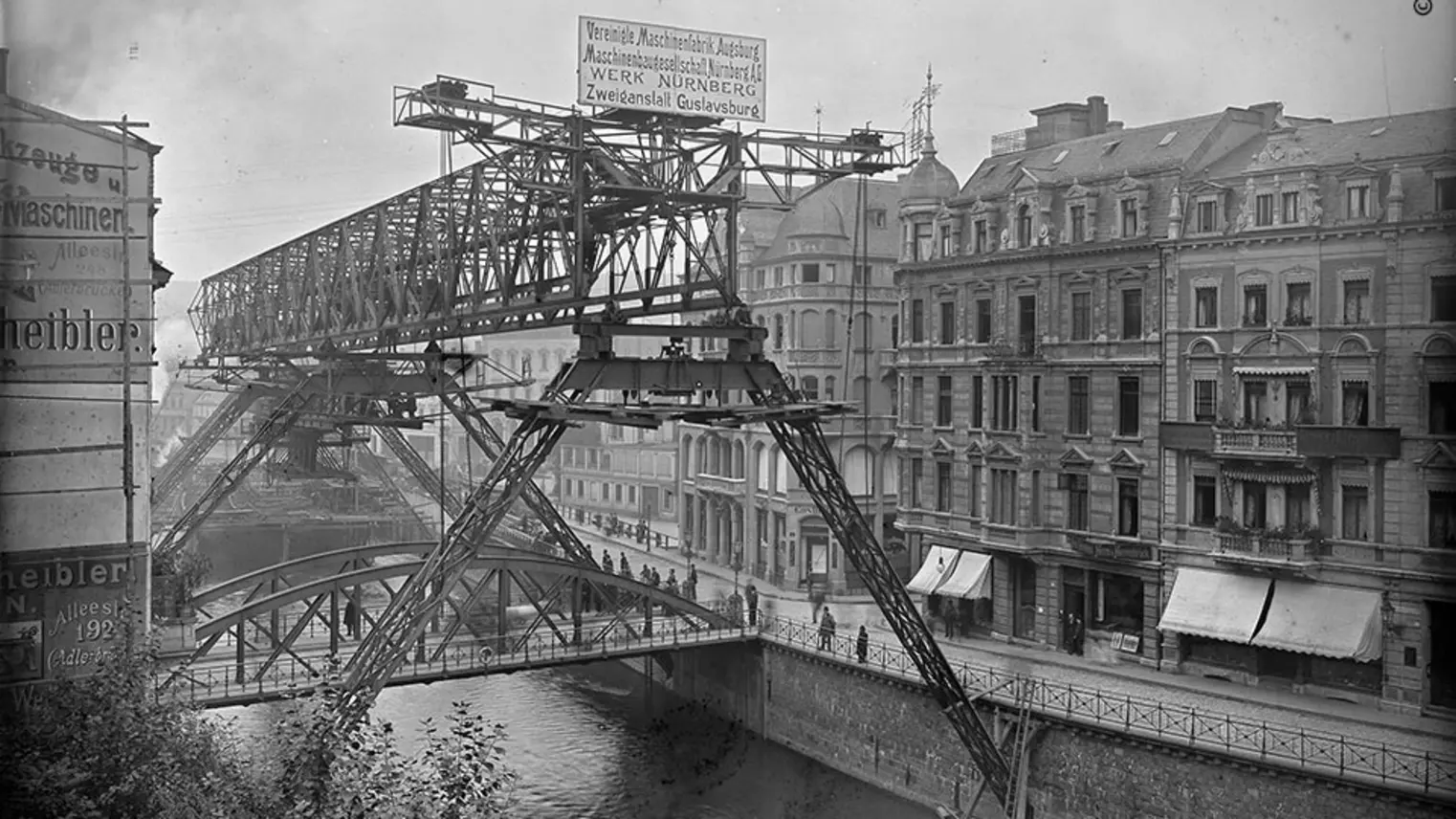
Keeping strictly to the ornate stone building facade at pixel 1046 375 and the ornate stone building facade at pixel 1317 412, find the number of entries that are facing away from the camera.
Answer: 0

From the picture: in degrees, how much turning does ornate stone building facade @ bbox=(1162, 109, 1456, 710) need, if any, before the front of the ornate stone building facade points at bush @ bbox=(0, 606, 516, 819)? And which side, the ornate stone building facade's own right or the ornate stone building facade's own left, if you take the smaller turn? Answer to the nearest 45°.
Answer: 0° — it already faces it

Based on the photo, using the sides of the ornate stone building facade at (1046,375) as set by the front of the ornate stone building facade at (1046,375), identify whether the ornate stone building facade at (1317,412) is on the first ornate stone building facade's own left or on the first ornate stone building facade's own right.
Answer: on the first ornate stone building facade's own left

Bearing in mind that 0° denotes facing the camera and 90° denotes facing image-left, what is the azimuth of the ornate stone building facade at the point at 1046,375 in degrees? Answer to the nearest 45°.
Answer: approximately 45°

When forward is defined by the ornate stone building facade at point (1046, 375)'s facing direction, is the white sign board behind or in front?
in front

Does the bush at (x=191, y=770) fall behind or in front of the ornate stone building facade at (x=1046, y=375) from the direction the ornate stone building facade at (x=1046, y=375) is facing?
in front

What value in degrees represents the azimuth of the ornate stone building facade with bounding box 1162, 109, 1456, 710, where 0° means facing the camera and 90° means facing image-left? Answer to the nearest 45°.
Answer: approximately 45°

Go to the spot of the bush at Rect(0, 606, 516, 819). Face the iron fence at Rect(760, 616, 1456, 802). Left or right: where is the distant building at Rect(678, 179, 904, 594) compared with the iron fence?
left

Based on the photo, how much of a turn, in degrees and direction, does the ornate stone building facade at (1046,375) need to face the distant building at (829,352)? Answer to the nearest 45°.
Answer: approximately 90° to its right
